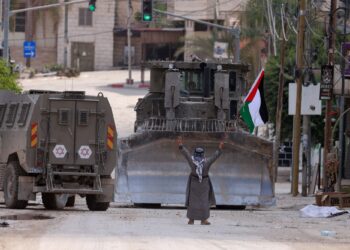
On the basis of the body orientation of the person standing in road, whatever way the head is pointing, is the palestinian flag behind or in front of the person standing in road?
in front

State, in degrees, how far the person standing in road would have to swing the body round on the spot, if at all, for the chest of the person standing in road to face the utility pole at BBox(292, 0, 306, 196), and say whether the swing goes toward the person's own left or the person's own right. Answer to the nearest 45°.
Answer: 0° — they already face it

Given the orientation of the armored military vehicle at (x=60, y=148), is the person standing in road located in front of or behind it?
behind

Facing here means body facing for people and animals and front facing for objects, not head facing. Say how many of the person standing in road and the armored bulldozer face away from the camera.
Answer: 1

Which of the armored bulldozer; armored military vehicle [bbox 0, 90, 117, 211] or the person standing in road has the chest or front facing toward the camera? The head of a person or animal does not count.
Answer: the armored bulldozer

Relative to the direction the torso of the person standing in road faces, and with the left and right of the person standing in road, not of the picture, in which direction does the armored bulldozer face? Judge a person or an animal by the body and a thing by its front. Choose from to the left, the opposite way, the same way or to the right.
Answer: the opposite way

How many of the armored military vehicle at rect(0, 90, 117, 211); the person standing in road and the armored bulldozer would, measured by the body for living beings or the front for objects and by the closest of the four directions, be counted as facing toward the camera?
1

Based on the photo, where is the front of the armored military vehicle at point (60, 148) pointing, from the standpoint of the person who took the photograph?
facing away from the viewer and to the left of the viewer

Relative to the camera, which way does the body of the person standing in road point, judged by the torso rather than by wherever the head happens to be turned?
away from the camera

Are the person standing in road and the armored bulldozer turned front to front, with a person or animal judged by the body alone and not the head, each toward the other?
yes

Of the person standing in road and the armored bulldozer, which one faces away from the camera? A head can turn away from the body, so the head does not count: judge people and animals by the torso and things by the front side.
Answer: the person standing in road

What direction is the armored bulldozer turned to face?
toward the camera
